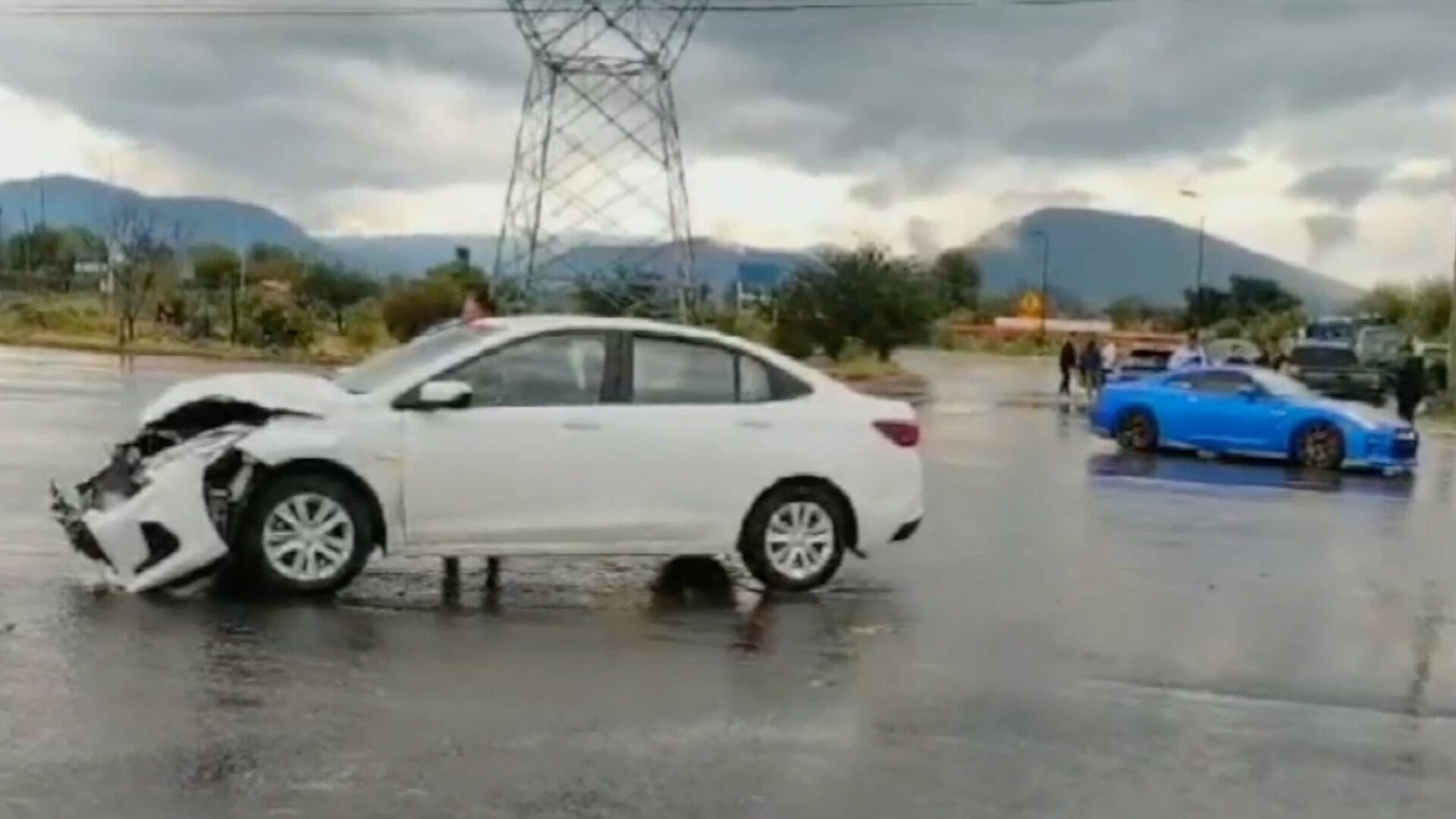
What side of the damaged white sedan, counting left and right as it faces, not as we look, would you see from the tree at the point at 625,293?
right

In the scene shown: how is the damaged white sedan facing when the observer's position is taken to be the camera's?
facing to the left of the viewer

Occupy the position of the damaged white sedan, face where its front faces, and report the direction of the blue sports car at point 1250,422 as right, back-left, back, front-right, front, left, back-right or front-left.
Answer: back-right

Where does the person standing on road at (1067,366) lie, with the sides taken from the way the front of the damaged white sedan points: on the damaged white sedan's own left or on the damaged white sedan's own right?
on the damaged white sedan's own right

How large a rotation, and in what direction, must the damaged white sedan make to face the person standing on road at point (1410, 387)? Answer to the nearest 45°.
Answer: approximately 135° to its right
